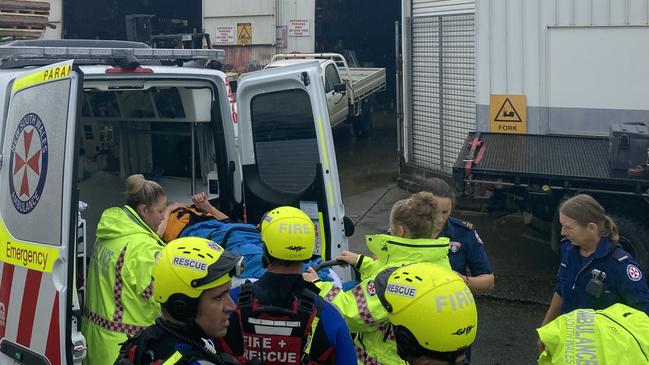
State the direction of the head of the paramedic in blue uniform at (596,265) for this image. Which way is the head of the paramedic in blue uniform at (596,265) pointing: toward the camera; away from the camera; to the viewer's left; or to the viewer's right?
to the viewer's left

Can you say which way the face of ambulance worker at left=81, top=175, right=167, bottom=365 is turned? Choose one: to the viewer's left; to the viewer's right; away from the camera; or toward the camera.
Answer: to the viewer's right

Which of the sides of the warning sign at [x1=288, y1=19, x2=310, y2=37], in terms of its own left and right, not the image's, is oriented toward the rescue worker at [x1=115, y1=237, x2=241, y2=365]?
front

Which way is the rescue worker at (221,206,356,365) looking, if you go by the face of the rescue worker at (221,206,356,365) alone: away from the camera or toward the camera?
away from the camera

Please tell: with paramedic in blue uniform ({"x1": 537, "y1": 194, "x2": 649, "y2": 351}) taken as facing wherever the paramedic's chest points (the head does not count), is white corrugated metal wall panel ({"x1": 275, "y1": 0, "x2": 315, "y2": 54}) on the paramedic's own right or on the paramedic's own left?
on the paramedic's own right

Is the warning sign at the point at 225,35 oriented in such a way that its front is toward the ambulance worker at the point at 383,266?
yes

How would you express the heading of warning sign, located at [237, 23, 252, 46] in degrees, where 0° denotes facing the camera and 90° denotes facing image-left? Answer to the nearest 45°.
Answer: approximately 0°
